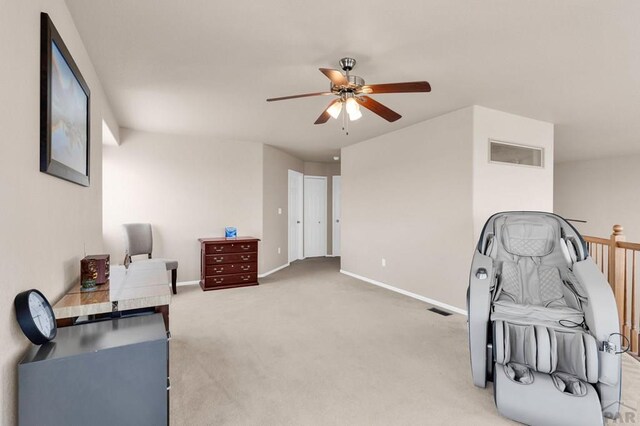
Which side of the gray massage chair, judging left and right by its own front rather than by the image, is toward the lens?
front

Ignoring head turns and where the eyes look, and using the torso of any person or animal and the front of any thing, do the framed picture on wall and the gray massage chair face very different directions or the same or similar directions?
very different directions

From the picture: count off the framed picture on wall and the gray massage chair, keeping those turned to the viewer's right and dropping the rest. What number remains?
1

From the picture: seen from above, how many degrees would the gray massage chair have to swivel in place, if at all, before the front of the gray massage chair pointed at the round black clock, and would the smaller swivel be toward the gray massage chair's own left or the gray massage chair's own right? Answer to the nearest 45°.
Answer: approximately 45° to the gray massage chair's own right

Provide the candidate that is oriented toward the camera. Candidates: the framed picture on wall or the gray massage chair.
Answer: the gray massage chair

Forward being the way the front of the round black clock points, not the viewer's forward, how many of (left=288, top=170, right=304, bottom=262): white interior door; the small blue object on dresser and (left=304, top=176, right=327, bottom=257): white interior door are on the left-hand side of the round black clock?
3

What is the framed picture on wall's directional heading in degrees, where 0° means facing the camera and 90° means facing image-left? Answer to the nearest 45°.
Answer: approximately 270°

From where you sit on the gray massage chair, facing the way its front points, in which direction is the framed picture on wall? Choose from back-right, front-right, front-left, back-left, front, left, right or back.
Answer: front-right

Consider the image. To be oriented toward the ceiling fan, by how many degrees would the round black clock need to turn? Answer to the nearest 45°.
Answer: approximately 45° to its left

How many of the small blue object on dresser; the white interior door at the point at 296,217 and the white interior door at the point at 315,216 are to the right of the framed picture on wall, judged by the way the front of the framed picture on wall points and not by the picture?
0

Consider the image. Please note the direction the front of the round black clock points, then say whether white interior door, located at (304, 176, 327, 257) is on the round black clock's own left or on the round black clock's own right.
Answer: on the round black clock's own left

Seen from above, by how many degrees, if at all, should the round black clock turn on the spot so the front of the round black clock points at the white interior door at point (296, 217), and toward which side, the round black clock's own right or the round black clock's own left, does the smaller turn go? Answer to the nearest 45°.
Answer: approximately 90° to the round black clock's own left

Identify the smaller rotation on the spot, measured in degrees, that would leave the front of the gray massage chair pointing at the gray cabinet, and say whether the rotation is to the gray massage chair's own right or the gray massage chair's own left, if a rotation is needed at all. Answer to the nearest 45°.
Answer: approximately 45° to the gray massage chair's own right
